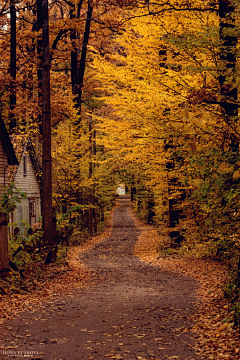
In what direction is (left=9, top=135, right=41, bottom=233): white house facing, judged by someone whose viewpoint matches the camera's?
facing the viewer and to the right of the viewer
